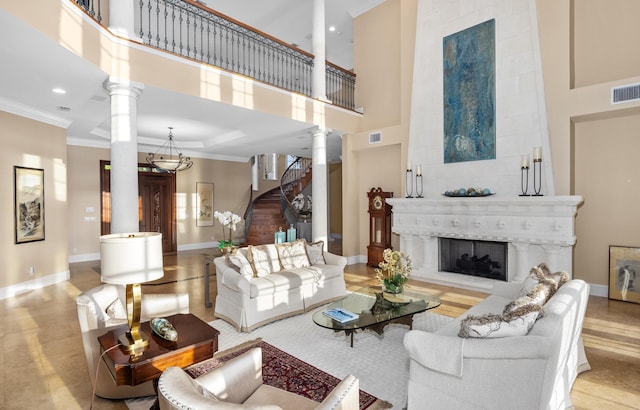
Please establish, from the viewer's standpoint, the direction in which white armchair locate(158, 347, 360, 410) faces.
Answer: facing away from the viewer and to the right of the viewer

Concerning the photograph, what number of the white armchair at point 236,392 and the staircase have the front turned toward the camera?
1

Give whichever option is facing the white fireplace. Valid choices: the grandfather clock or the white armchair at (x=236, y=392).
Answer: the white armchair

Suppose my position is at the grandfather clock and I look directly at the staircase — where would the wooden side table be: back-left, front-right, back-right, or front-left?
back-left

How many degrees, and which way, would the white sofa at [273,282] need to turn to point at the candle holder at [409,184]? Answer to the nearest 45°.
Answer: approximately 90° to its left

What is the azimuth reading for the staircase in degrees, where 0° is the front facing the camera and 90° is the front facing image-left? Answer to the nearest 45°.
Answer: approximately 0°

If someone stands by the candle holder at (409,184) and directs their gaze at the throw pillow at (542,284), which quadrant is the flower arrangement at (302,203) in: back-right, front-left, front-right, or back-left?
back-right

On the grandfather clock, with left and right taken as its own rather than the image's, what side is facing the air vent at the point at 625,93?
left
